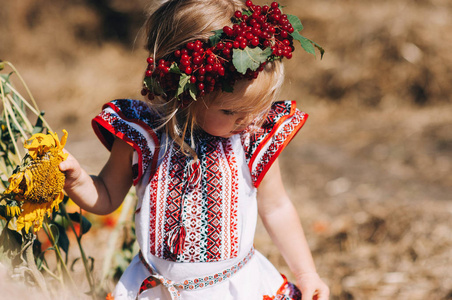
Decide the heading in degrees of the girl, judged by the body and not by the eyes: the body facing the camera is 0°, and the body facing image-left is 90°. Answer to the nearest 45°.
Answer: approximately 0°
